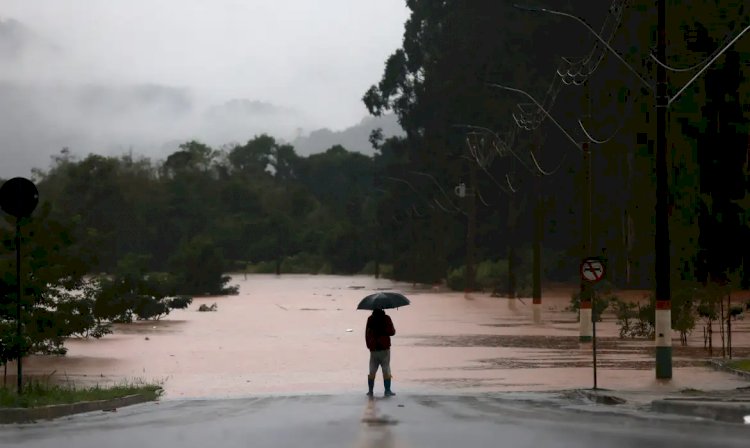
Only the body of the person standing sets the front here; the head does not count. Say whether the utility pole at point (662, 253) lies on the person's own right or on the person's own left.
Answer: on the person's own right

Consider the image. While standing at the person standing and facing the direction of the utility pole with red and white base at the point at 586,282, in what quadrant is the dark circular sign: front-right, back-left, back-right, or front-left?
back-left

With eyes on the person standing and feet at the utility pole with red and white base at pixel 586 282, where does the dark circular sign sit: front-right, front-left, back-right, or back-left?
front-right

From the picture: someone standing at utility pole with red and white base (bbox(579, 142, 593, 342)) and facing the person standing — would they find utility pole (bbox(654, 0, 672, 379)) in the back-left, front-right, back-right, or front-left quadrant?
front-left

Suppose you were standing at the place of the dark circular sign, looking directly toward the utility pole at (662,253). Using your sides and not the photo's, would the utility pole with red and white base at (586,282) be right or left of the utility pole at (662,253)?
left

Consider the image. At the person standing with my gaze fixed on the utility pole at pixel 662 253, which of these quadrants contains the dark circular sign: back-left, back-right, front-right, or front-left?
back-left

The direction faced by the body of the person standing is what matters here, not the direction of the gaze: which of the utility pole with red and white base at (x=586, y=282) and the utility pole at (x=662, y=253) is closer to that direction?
the utility pole with red and white base

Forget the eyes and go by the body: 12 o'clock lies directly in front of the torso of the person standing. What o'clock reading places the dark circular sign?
The dark circular sign is roughly at 9 o'clock from the person standing.

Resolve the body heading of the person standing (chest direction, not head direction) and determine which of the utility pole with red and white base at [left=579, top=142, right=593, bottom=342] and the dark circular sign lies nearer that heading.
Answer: the utility pole with red and white base

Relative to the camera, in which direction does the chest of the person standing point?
away from the camera
